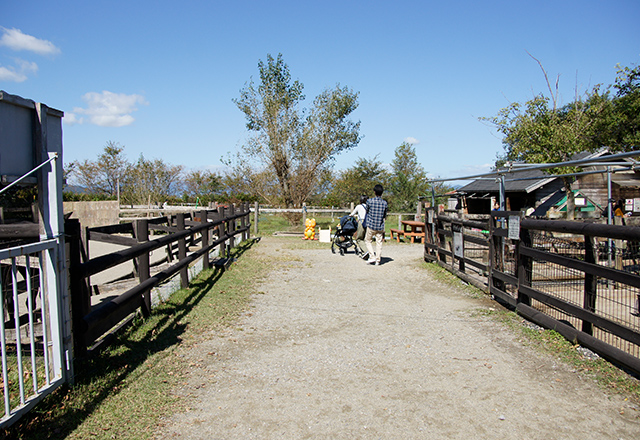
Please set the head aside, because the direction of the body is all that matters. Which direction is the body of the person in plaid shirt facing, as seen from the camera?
away from the camera

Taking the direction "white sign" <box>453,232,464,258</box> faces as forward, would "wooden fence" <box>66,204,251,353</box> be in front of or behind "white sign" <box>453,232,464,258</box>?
in front

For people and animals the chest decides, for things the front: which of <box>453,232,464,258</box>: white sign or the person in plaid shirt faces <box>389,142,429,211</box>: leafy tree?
the person in plaid shirt

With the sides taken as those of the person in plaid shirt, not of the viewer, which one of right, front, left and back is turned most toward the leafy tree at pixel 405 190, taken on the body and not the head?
front

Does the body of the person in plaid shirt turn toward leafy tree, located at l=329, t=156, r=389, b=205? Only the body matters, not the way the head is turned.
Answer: yes

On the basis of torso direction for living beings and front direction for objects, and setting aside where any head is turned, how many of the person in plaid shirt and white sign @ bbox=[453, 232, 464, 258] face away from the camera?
1

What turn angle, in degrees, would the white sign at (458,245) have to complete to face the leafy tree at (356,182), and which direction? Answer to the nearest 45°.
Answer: approximately 135° to its right

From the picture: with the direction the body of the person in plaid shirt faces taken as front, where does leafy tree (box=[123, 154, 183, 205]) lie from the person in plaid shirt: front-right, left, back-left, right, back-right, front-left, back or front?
front-left

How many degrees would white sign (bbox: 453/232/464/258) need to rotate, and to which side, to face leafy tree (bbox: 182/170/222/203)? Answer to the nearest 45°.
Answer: approximately 90° to its right

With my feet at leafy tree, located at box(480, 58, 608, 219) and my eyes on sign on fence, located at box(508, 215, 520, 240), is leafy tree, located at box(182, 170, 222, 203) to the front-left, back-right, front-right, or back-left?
back-right

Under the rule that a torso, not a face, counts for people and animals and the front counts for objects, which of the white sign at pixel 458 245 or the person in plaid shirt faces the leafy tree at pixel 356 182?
the person in plaid shirt

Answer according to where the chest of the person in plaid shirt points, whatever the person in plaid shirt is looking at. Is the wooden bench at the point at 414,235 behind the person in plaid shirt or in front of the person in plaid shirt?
in front

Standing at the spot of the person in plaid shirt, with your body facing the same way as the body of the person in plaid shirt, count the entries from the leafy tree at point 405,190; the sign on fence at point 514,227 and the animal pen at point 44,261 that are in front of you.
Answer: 1

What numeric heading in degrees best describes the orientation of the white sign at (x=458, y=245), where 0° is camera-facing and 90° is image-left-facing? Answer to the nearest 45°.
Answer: approximately 45°

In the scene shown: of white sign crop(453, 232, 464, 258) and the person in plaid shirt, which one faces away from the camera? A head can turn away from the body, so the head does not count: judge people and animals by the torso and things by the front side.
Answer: the person in plaid shirt
